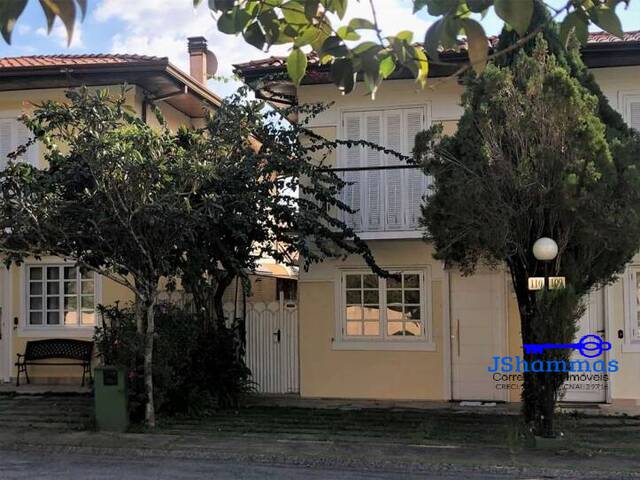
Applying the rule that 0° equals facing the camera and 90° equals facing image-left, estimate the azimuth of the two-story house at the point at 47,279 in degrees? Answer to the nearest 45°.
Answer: approximately 0°

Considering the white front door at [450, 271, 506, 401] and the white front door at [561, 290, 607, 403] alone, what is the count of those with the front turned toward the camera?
2

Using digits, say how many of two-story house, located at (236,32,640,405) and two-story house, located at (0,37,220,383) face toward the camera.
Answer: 2

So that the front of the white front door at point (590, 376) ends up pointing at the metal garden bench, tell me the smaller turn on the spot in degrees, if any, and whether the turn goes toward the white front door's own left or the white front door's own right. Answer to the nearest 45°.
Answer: approximately 90° to the white front door's own right

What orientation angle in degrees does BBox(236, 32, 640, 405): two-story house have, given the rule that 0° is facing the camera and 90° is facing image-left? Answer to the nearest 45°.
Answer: approximately 0°

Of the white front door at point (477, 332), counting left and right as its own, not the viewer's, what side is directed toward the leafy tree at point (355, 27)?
front

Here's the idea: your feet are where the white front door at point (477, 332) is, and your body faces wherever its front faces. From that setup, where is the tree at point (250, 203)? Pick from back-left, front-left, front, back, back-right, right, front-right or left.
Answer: front-right

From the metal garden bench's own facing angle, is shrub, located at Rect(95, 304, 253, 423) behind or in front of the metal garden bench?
in front

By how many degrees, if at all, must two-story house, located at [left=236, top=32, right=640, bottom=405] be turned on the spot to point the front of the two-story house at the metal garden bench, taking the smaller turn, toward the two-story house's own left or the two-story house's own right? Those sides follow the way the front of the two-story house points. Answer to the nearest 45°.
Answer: approximately 90° to the two-story house's own right

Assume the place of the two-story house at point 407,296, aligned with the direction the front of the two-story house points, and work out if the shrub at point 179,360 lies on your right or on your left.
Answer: on your right

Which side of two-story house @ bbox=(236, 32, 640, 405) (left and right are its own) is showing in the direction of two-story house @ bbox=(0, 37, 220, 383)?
right

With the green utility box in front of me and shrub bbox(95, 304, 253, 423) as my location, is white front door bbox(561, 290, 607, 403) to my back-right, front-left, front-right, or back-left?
back-left
